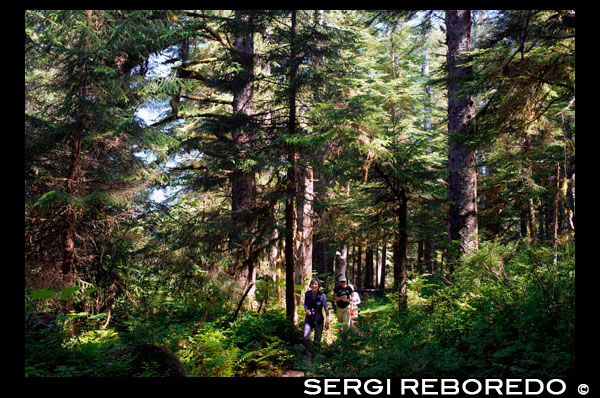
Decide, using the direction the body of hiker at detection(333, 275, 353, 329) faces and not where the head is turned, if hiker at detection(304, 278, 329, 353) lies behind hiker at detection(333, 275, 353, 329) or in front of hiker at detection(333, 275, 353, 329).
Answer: in front

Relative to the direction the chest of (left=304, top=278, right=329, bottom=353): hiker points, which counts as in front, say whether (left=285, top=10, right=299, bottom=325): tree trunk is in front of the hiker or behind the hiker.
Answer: behind

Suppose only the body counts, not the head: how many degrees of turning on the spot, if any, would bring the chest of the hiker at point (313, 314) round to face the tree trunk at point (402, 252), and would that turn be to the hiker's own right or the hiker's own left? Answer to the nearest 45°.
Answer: approximately 135° to the hiker's own left

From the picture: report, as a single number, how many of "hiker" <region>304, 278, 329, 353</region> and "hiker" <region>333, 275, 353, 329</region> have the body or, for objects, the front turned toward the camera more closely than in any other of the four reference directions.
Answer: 2

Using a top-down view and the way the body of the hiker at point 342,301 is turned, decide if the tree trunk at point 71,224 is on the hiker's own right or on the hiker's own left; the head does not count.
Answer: on the hiker's own right

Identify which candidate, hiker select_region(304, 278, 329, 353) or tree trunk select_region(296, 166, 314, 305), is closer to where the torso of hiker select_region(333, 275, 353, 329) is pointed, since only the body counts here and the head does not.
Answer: the hiker

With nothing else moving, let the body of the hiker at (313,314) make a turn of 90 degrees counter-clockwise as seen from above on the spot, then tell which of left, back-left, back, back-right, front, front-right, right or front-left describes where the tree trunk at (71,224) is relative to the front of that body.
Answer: back

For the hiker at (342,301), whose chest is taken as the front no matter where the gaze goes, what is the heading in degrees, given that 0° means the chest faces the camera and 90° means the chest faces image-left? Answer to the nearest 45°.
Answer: approximately 0°
